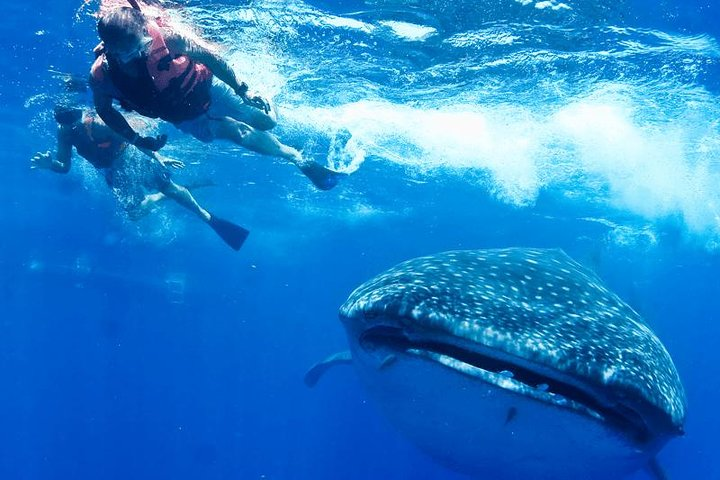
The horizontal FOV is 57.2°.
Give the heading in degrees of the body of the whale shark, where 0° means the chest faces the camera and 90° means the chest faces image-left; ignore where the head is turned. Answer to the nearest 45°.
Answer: approximately 0°

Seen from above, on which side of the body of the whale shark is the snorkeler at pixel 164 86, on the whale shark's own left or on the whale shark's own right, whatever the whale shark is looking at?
on the whale shark's own right

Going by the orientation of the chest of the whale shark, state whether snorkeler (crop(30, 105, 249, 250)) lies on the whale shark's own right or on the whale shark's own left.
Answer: on the whale shark's own right
